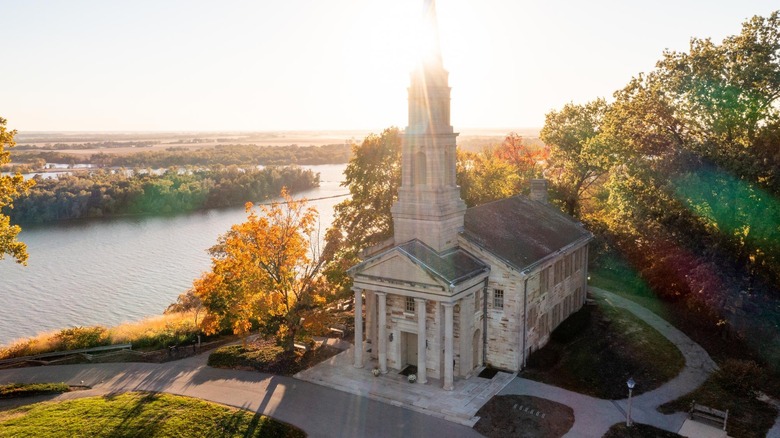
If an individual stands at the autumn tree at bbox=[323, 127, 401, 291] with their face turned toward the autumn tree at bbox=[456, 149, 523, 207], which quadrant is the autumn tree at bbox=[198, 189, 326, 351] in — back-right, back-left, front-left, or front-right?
back-right

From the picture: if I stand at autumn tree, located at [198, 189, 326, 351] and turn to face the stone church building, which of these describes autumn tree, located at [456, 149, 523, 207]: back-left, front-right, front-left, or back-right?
front-left

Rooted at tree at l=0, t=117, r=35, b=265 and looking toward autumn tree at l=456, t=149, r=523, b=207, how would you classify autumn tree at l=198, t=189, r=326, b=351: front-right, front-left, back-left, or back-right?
front-right

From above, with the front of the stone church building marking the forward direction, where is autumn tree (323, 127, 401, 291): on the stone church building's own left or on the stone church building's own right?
on the stone church building's own right

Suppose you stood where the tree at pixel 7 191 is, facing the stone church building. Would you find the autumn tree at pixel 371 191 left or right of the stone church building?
left

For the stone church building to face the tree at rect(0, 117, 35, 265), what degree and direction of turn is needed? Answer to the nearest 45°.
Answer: approximately 45° to its right

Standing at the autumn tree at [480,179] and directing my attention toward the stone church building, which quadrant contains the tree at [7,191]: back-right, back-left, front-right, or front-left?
front-right

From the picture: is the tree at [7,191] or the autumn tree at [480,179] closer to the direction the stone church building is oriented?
the tree

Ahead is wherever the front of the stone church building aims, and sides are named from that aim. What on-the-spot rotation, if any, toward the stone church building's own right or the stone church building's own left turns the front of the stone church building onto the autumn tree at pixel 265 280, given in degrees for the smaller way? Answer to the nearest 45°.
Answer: approximately 45° to the stone church building's own right

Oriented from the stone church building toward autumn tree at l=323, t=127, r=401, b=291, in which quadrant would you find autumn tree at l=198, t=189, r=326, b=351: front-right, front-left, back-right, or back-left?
front-left

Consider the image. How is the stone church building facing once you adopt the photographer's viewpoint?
facing the viewer and to the left of the viewer

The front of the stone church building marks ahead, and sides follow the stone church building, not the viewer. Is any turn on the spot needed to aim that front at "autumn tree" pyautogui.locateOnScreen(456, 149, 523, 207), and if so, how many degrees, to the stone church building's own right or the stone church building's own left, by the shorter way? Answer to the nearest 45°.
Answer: approximately 135° to the stone church building's own right
